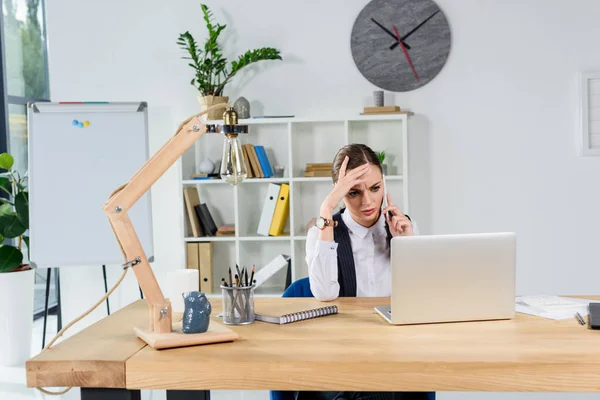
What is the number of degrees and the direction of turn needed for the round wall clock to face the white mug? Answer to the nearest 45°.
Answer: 0° — it already faces it

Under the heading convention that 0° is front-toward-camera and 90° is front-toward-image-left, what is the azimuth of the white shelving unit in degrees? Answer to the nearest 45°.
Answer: approximately 0°

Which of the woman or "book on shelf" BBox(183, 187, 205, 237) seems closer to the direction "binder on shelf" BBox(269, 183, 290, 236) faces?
the woman

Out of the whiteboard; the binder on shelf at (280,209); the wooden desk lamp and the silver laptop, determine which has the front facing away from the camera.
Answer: the silver laptop

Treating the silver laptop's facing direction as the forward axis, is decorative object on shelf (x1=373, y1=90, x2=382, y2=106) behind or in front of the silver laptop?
in front

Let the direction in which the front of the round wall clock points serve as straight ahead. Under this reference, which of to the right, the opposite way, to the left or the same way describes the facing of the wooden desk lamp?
to the left

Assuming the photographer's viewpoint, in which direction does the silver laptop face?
facing away from the viewer

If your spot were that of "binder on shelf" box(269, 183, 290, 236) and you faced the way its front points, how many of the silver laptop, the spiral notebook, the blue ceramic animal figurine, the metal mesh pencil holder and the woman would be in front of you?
5

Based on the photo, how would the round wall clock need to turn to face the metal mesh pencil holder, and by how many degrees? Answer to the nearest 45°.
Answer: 0° — it already faces it

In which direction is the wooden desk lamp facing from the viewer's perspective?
to the viewer's right

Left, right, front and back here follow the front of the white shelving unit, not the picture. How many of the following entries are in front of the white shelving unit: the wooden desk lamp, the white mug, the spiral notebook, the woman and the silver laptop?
5

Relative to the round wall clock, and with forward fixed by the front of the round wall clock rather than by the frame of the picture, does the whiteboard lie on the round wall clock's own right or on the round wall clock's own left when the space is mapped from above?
on the round wall clock's own right
